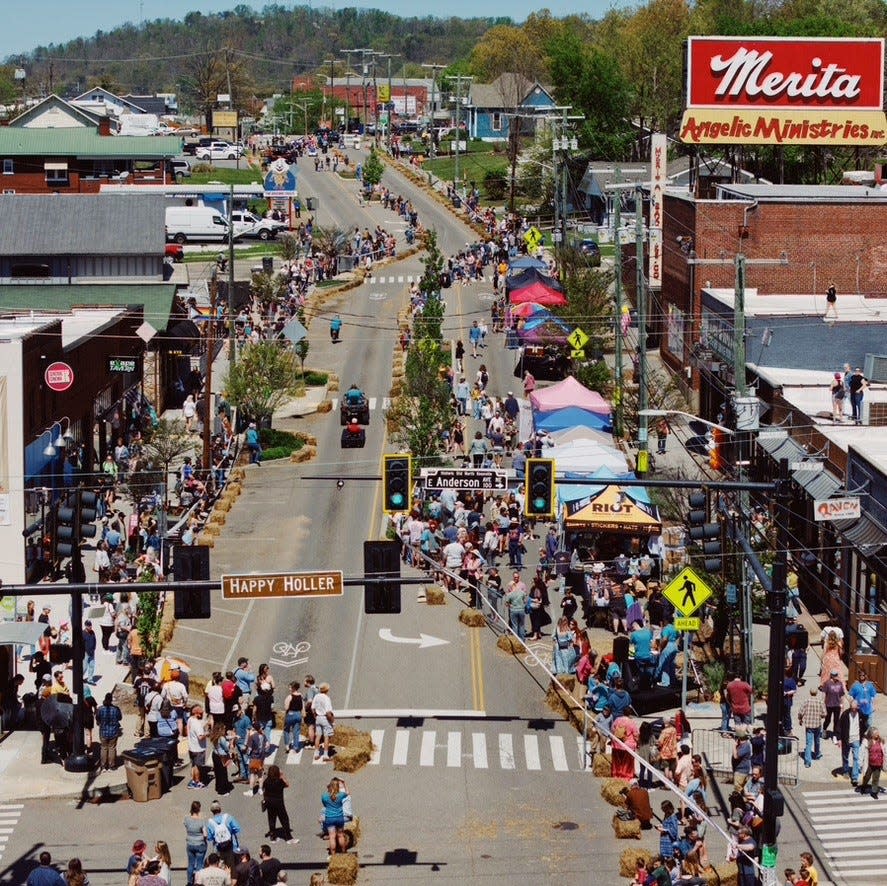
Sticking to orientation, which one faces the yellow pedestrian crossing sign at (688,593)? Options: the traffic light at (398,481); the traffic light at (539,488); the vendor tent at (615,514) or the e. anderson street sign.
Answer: the vendor tent

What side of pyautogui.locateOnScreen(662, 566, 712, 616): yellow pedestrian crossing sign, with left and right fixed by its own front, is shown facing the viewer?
front

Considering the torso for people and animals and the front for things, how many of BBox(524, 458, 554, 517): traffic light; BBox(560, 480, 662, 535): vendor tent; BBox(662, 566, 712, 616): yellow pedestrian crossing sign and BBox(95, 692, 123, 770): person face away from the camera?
1

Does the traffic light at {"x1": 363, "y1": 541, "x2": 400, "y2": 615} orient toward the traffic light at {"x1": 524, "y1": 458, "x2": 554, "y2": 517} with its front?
yes

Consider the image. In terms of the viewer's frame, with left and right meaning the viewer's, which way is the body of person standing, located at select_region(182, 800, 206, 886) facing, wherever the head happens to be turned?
facing away from the viewer

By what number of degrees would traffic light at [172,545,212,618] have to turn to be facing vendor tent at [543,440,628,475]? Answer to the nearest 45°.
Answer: approximately 45° to its right

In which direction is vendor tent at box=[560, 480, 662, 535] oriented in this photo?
toward the camera

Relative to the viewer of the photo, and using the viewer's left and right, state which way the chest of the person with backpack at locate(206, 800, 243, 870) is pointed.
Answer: facing away from the viewer

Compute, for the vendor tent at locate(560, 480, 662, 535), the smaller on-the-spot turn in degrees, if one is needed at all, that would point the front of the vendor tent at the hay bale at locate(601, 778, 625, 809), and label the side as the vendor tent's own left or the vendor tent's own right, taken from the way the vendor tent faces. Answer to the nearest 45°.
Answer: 0° — it already faces it

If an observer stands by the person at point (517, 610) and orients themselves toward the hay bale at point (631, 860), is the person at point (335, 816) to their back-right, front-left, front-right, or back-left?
front-right

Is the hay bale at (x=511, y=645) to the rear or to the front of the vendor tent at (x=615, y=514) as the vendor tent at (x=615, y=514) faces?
to the front

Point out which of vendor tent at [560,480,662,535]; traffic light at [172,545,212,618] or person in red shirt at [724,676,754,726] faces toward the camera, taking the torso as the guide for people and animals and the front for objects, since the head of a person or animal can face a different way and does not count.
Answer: the vendor tent

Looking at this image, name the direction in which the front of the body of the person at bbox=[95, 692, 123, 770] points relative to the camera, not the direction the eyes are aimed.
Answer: away from the camera

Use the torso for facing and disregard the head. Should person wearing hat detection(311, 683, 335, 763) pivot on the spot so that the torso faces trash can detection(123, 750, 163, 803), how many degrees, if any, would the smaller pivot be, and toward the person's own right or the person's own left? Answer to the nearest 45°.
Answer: approximately 135° to the person's own left
